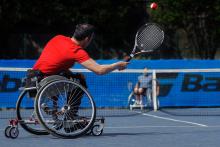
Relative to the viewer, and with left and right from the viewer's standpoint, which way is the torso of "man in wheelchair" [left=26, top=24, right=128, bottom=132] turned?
facing away from the viewer and to the right of the viewer

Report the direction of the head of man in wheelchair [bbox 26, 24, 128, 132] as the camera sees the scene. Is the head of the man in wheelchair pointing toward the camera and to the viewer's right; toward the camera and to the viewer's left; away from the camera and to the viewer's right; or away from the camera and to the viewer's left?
away from the camera and to the viewer's right
